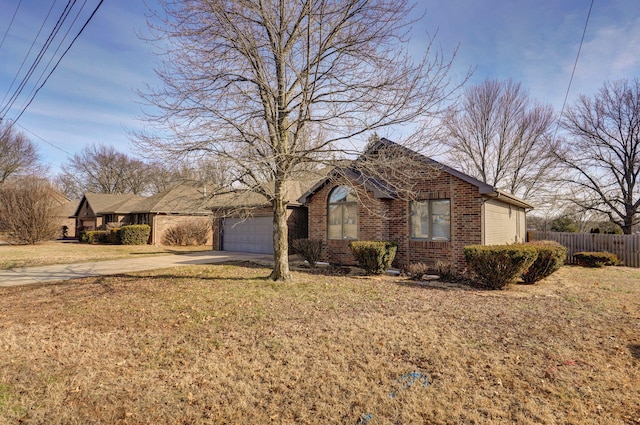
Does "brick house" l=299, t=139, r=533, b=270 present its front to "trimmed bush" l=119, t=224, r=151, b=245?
no

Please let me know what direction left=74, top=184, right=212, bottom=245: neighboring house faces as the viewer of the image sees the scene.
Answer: facing the viewer and to the left of the viewer

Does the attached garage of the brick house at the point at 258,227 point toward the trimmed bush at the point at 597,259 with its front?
no

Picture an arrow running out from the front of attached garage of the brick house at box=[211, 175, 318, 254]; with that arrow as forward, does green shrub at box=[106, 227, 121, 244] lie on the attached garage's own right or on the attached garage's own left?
on the attached garage's own right

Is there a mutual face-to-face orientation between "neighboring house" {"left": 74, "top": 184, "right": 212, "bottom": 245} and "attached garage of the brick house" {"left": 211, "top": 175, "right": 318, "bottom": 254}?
no

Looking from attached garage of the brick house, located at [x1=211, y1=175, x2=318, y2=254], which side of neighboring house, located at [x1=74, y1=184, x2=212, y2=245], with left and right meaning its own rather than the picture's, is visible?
left

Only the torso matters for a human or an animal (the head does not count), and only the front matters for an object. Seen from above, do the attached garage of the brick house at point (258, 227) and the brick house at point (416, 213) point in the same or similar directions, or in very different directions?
same or similar directions

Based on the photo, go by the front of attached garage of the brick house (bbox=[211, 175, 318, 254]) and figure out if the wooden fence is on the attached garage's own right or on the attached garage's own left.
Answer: on the attached garage's own left

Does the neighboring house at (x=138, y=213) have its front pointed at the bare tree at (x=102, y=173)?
no

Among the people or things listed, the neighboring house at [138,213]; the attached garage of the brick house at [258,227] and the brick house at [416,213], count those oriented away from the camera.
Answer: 0

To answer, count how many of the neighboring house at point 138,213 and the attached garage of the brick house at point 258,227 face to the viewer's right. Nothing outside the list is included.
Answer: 0

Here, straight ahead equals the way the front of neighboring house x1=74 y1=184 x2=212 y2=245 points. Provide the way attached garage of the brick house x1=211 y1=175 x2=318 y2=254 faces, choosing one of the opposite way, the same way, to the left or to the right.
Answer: the same way

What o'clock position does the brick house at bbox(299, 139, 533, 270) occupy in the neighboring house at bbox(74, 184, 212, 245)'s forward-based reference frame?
The brick house is roughly at 10 o'clock from the neighboring house.

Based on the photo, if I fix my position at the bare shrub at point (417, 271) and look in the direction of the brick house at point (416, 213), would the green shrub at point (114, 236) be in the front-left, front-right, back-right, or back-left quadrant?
front-left

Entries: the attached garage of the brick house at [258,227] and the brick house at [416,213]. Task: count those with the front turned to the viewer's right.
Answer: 0

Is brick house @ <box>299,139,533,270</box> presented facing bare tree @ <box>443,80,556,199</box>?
no

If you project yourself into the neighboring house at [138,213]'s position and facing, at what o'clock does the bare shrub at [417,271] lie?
The bare shrub is roughly at 10 o'clock from the neighboring house.

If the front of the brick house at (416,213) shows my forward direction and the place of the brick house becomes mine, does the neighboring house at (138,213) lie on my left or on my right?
on my right
